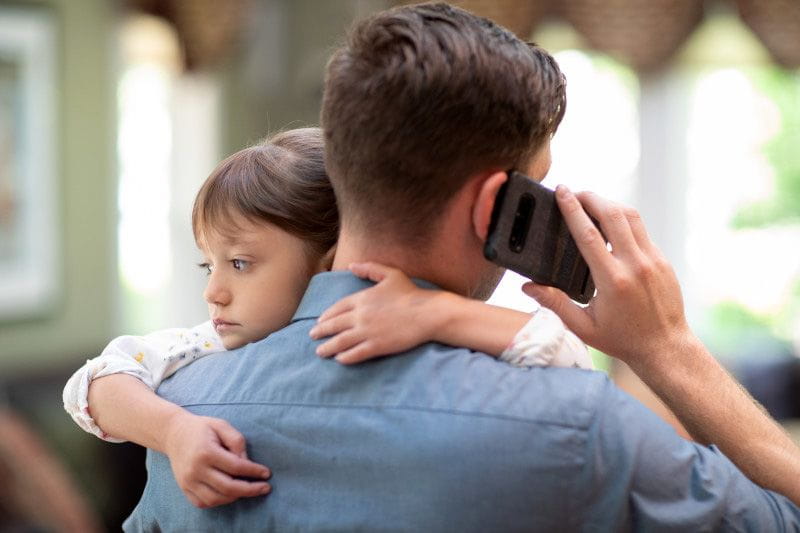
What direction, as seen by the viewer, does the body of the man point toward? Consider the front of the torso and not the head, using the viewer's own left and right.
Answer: facing away from the viewer

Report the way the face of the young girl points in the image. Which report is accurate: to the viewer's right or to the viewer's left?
to the viewer's left
